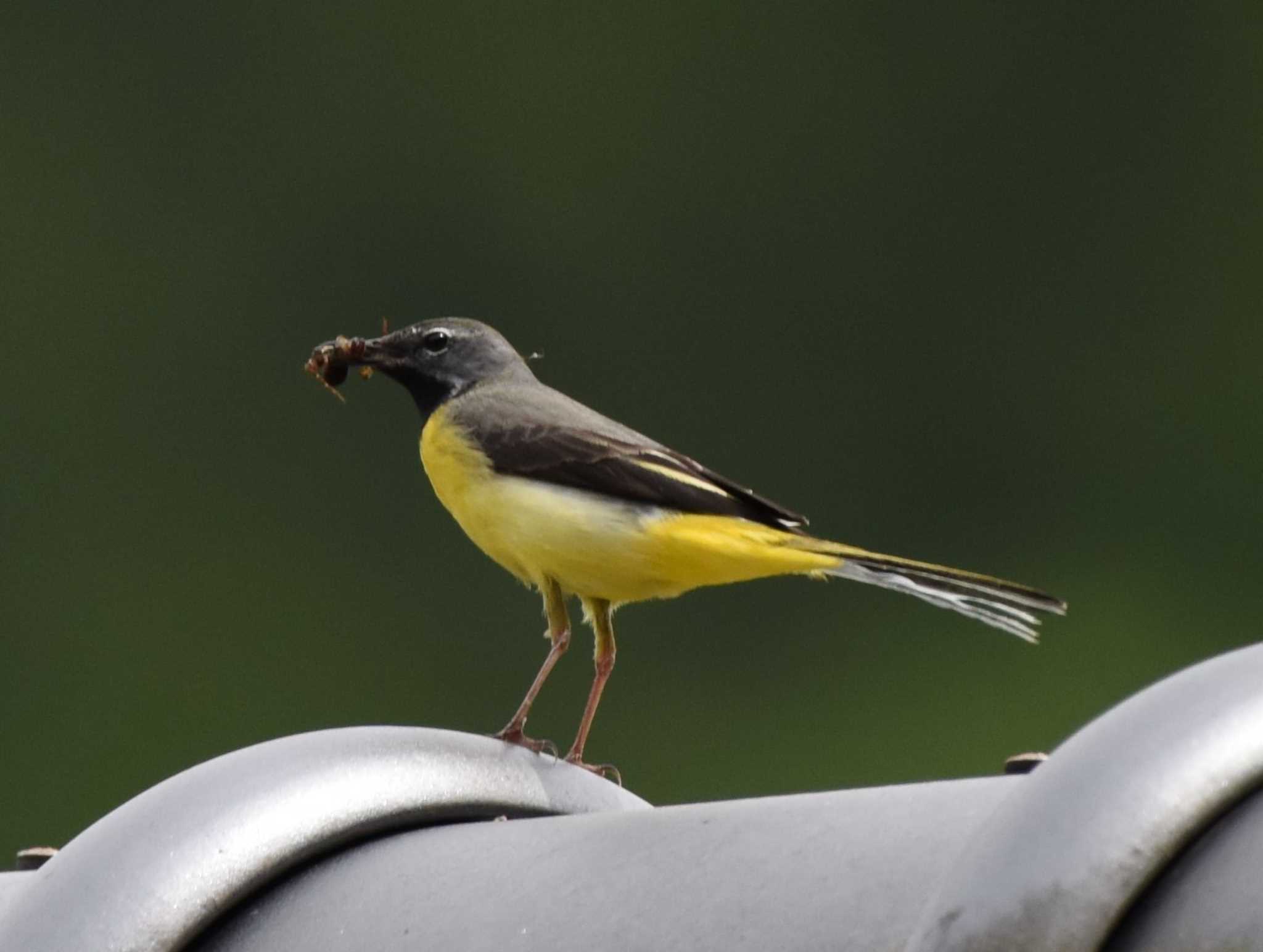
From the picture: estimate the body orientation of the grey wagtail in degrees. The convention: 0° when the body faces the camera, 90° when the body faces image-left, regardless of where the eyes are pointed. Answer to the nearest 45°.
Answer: approximately 90°
